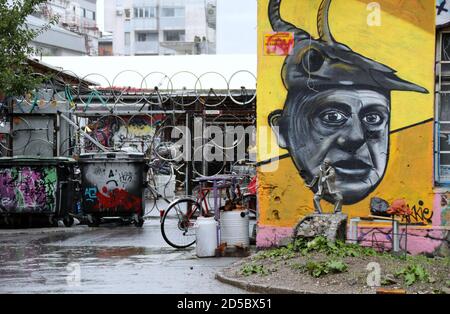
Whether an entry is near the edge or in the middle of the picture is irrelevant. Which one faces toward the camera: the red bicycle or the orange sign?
the orange sign

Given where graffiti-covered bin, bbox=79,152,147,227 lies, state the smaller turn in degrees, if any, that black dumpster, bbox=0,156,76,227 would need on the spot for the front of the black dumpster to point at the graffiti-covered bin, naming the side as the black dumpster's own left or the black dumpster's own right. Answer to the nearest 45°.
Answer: approximately 90° to the black dumpster's own left

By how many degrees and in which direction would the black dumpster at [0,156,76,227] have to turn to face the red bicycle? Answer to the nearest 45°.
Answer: approximately 45° to its left

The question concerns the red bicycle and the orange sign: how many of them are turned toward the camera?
1

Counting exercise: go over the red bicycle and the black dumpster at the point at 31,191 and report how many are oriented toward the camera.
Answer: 1

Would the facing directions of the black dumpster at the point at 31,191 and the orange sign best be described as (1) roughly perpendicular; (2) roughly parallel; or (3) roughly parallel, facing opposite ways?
roughly parallel

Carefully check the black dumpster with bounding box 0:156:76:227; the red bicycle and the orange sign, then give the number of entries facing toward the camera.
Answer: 2

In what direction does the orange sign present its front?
toward the camera

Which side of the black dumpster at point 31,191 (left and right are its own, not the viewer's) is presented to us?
front

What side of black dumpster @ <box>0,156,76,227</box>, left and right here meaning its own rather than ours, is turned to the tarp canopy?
back

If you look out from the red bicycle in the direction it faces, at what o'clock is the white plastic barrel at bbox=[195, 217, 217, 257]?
The white plastic barrel is roughly at 4 o'clock from the red bicycle.
